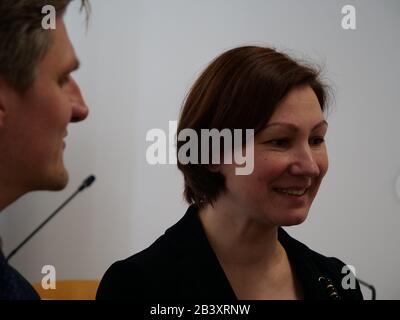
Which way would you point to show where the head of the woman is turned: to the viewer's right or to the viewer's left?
to the viewer's right

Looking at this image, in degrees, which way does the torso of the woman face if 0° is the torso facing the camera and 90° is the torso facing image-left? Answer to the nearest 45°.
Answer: approximately 315°

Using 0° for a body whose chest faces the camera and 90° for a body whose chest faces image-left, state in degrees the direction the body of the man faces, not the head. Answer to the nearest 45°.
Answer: approximately 270°

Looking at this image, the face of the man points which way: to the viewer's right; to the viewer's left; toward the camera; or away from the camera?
to the viewer's right
